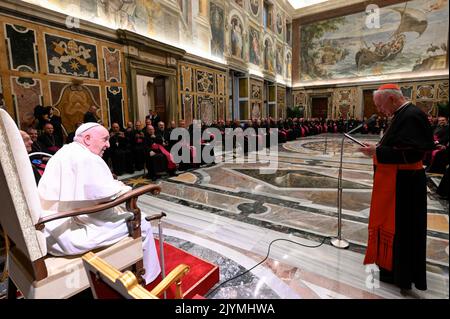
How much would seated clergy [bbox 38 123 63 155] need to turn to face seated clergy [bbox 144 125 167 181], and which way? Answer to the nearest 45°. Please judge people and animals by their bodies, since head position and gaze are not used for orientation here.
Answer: approximately 45° to its left

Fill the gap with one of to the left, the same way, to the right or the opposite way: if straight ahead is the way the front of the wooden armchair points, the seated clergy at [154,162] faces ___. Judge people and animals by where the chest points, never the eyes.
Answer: to the right

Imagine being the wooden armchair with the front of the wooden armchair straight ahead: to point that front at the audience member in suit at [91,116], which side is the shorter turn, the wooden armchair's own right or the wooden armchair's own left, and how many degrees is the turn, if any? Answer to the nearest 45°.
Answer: approximately 45° to the wooden armchair's own left

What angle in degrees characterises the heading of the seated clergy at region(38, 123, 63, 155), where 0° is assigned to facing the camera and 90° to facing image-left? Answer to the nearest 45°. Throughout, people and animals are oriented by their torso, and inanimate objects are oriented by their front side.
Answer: approximately 315°

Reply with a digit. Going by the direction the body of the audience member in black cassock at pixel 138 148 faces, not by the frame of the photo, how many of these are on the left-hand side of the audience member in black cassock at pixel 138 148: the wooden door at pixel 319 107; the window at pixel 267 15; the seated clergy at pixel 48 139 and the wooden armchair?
2

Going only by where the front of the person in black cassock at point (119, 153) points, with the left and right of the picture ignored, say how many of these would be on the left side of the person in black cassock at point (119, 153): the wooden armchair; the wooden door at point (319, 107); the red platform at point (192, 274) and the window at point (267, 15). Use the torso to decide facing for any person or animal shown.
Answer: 2

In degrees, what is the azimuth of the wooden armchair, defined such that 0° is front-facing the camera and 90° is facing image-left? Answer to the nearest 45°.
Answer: approximately 225°

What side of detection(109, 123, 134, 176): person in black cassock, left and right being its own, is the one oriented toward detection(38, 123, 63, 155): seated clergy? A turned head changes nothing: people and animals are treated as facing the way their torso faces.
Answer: right

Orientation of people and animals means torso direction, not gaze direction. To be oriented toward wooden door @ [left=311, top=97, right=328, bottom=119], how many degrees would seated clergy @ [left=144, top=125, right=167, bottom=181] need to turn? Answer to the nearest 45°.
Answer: approximately 90° to its left
